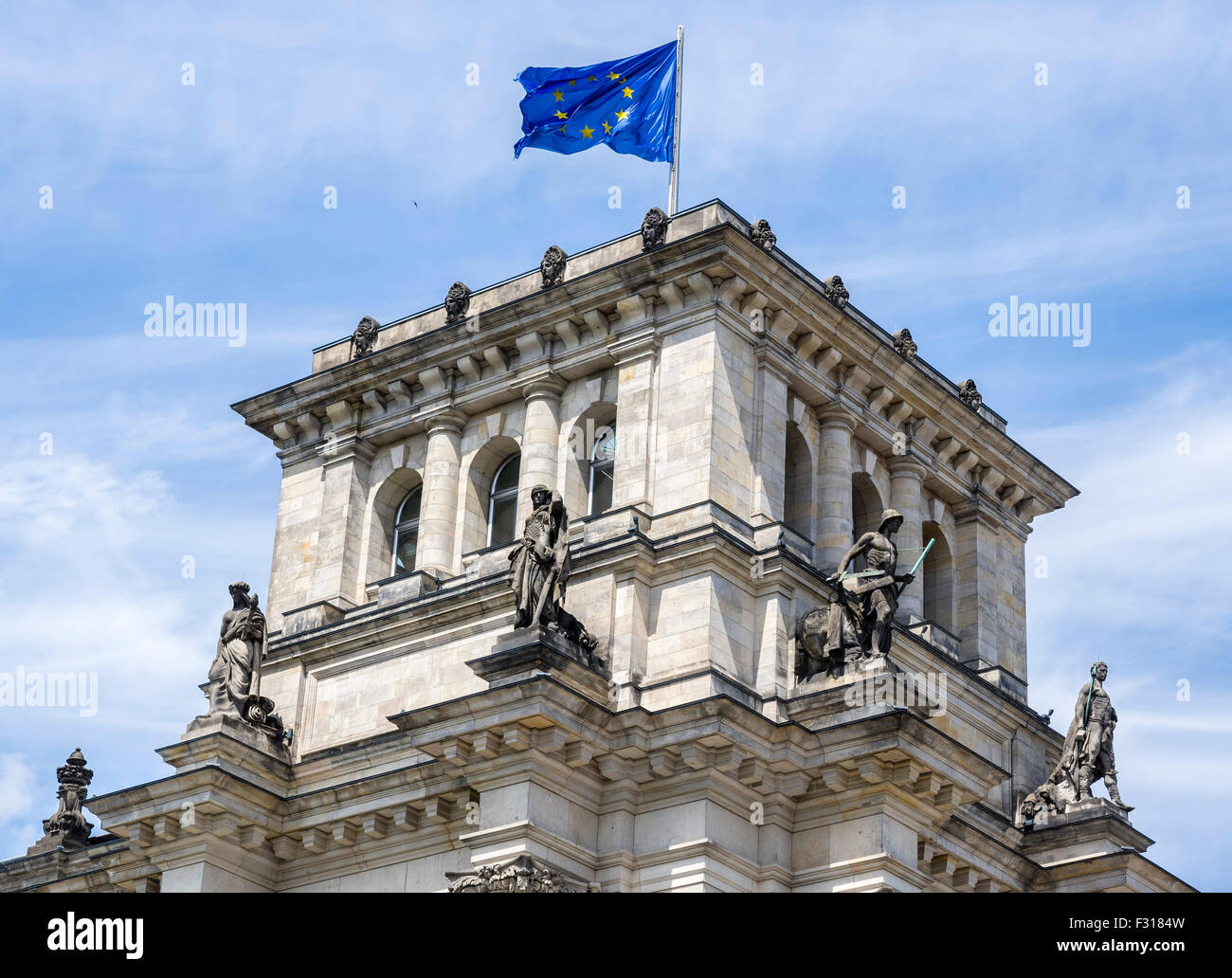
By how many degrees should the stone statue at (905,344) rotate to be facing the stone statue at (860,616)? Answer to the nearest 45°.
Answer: approximately 45° to its right

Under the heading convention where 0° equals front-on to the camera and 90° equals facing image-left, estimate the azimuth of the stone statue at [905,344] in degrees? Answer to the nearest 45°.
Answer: approximately 315°
